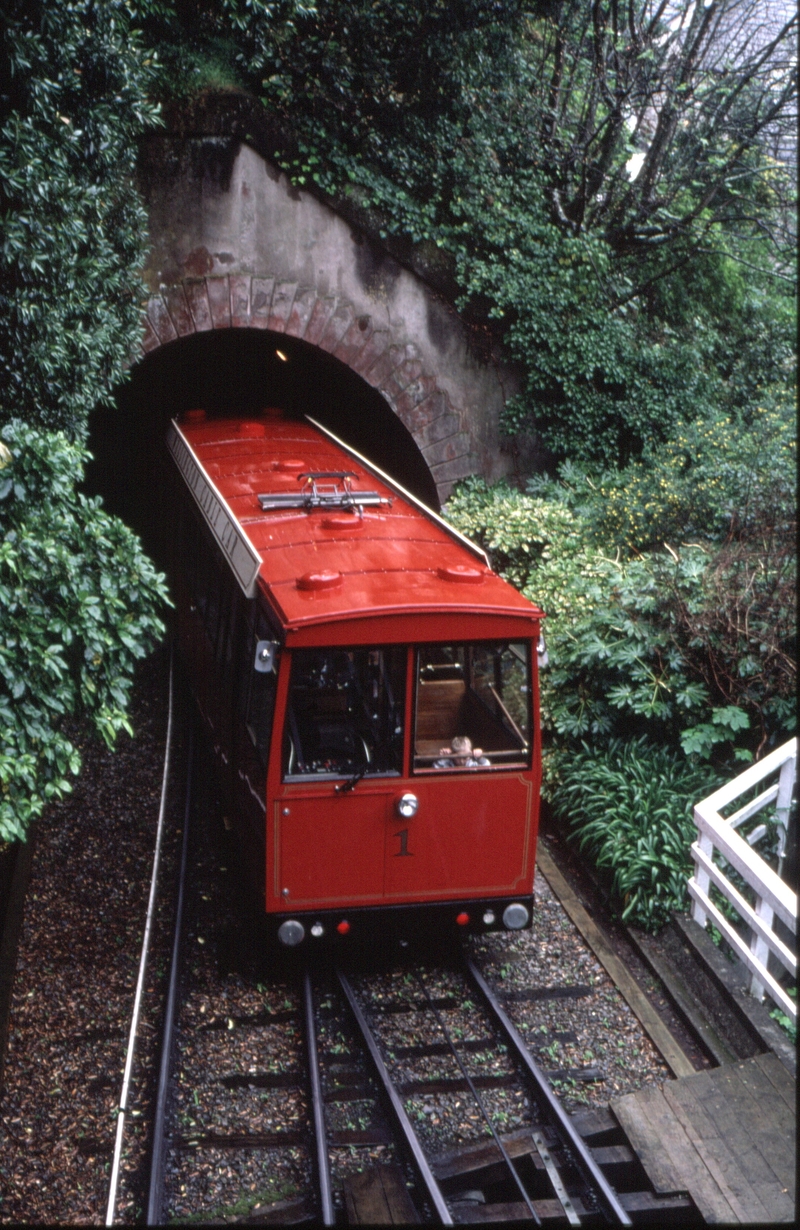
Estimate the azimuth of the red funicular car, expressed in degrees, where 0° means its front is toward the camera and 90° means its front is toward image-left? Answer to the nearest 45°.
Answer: approximately 0°

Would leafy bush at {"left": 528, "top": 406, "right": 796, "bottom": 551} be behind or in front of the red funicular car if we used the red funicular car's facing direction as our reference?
behind

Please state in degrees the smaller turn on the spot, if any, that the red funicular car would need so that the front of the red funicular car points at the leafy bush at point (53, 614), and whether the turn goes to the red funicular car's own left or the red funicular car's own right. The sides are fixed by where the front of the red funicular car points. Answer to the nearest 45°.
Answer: approximately 90° to the red funicular car's own right

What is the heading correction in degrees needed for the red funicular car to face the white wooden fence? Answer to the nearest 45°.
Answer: approximately 90° to its left

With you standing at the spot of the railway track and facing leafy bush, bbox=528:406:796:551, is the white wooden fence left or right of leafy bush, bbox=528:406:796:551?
right

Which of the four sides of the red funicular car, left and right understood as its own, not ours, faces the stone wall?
back
